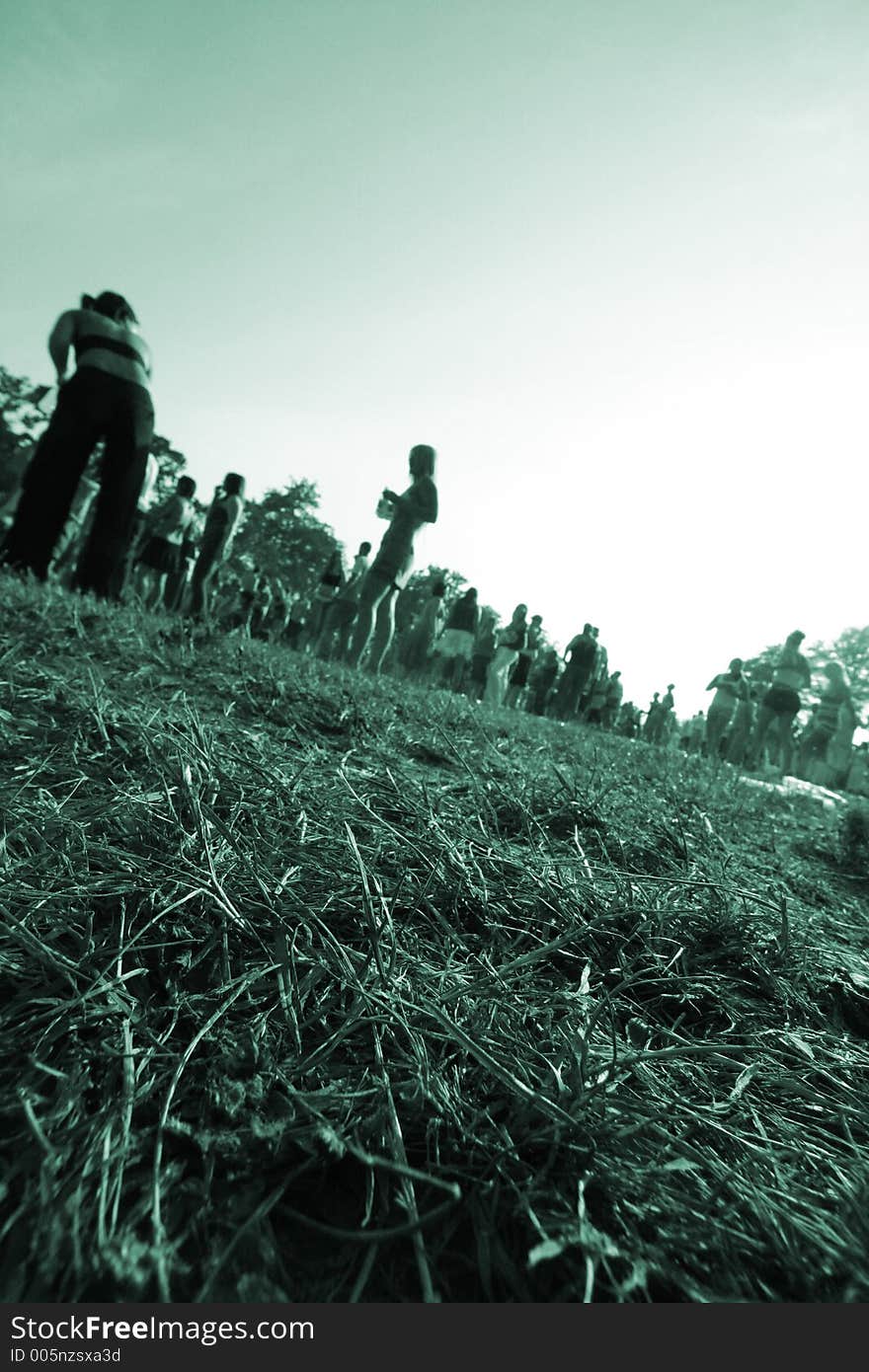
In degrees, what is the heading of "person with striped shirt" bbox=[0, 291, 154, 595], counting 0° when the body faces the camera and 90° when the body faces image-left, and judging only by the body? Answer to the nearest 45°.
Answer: approximately 180°

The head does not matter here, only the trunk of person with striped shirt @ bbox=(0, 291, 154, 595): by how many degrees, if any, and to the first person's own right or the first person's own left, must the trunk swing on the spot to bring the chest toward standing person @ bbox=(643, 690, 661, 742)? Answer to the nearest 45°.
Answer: approximately 45° to the first person's own right

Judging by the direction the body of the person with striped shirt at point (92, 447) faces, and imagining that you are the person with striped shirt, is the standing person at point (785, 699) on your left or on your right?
on your right

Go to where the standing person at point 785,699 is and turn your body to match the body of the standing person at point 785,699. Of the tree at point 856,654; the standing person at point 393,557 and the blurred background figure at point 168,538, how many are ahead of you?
1
